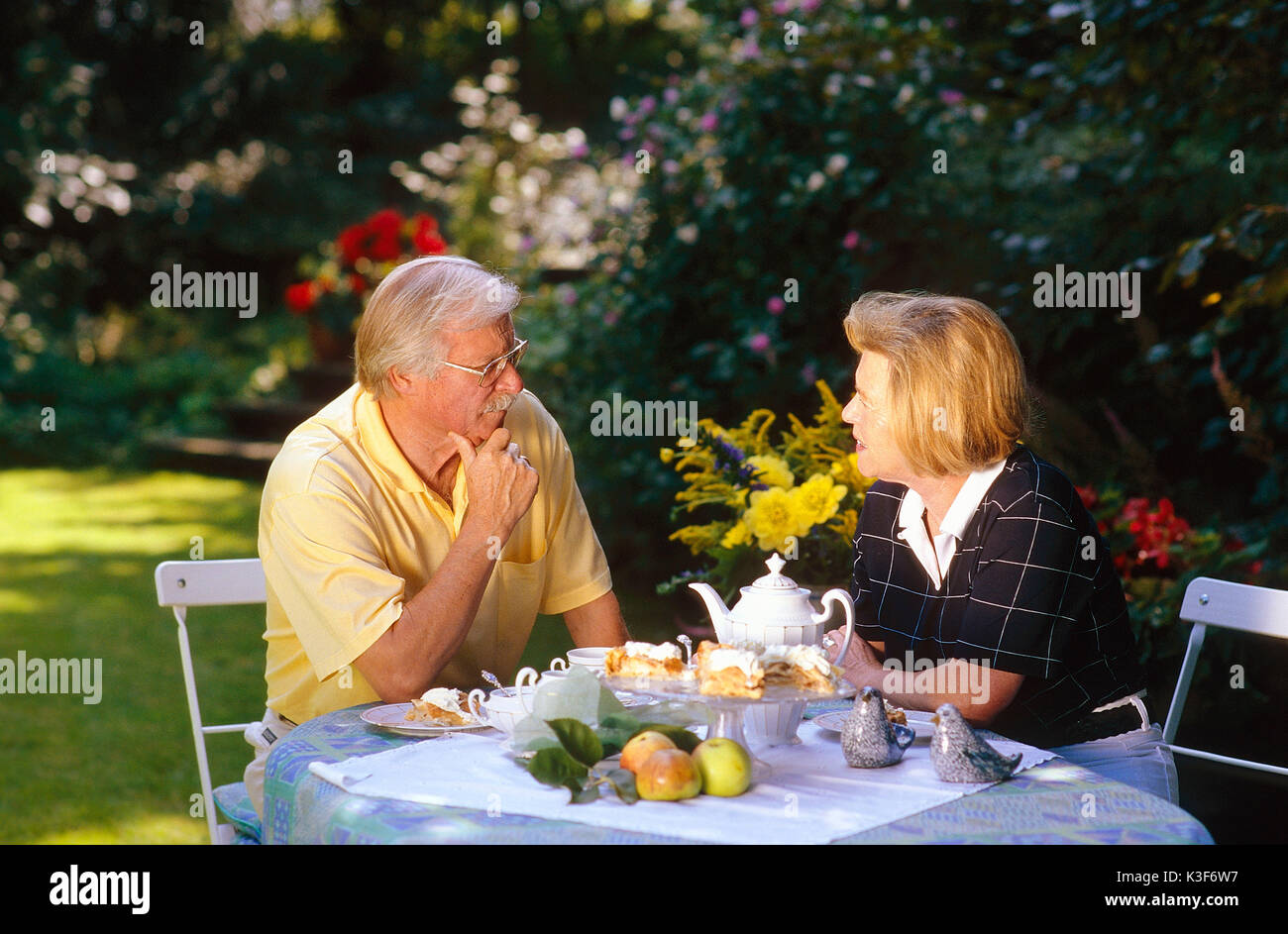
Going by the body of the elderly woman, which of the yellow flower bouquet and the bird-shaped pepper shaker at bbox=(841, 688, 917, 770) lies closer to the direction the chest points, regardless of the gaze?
the bird-shaped pepper shaker

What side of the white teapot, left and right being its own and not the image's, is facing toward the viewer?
left

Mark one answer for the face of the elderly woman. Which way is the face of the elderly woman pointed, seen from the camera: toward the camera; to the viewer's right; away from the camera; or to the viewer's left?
to the viewer's left

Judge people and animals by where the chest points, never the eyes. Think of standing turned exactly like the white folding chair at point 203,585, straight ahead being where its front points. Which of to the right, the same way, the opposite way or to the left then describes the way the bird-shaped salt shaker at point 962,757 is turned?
the opposite way

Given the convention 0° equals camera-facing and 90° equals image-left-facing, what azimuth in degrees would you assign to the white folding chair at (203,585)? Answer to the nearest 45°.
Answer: approximately 315°

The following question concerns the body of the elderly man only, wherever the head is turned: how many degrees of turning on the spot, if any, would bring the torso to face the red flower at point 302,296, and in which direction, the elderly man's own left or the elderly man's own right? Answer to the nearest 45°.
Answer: approximately 135° to the elderly man's own left

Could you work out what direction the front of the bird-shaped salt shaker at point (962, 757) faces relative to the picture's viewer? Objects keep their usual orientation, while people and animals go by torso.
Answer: facing to the left of the viewer

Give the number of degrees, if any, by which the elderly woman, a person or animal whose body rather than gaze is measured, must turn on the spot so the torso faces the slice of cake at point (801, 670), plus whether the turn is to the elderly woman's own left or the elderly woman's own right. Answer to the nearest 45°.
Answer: approximately 45° to the elderly woman's own left
